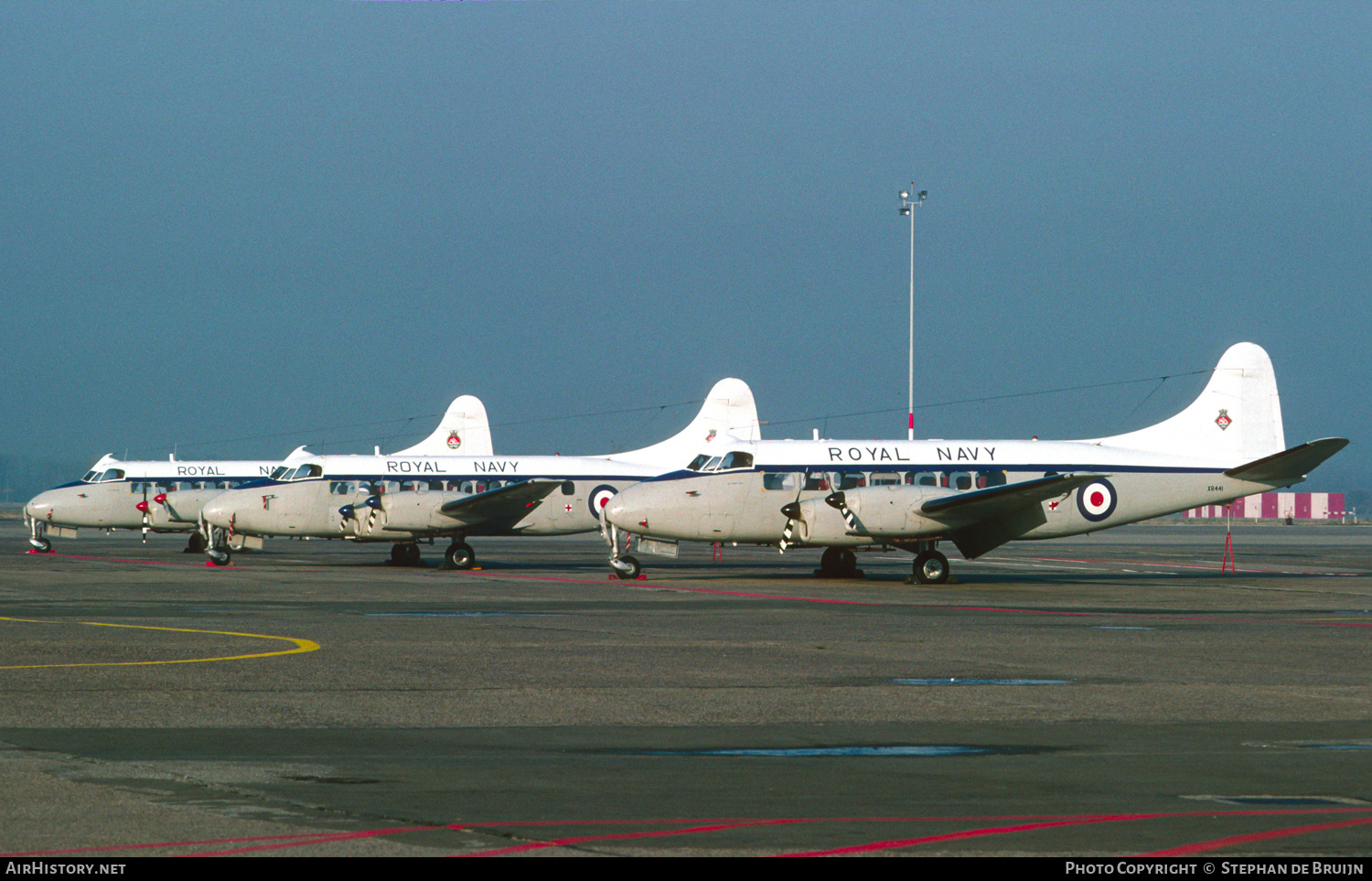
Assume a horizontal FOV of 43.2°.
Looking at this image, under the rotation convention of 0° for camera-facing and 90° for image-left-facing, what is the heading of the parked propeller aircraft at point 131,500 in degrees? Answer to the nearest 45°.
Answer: approximately 90°

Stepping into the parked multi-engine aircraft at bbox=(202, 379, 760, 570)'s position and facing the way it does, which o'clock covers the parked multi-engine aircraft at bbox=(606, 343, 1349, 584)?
the parked multi-engine aircraft at bbox=(606, 343, 1349, 584) is roughly at 7 o'clock from the parked multi-engine aircraft at bbox=(202, 379, 760, 570).

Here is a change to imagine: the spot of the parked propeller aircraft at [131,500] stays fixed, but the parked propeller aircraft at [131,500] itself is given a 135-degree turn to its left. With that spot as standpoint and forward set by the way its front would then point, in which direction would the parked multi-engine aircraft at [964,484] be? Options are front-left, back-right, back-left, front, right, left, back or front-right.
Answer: front

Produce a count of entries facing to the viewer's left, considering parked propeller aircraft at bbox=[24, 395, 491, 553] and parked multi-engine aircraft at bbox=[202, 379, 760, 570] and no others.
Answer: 2

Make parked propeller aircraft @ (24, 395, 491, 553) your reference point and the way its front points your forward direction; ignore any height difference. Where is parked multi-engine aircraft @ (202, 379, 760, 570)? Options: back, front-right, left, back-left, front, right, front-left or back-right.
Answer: back-left

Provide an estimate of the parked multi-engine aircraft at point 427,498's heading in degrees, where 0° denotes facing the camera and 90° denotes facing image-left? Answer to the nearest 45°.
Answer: approximately 90°
